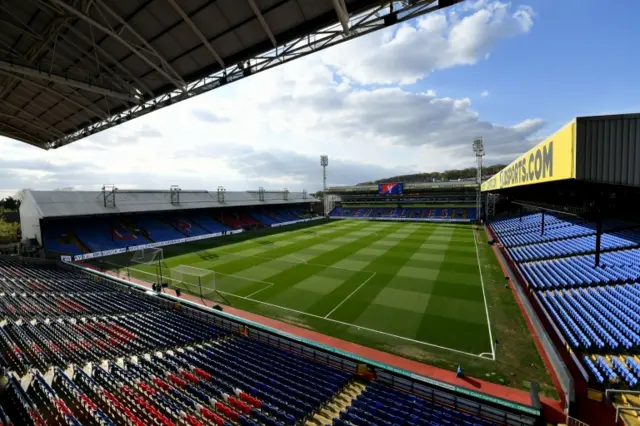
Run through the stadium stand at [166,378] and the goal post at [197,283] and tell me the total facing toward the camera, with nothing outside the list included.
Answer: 0

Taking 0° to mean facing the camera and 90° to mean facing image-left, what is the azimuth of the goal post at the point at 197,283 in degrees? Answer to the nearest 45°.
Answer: approximately 225°

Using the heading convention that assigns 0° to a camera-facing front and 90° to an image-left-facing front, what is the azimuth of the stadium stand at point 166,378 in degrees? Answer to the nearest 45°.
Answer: approximately 225°

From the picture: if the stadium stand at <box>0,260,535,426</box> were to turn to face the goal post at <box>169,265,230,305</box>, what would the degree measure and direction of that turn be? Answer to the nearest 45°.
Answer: approximately 45° to its left

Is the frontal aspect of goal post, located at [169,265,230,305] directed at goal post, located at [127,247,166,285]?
no
